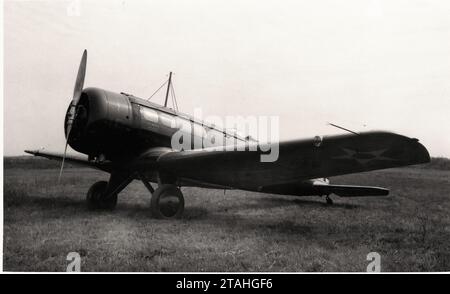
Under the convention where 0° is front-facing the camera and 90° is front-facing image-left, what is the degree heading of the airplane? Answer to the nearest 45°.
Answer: approximately 45°
